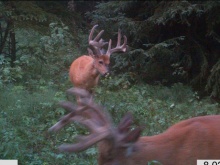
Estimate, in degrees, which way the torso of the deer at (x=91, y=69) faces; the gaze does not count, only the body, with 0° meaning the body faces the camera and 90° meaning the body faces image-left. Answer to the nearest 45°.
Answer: approximately 315°

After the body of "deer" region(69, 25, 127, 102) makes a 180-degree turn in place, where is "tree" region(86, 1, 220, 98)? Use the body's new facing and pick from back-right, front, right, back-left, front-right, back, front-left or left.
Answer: right
